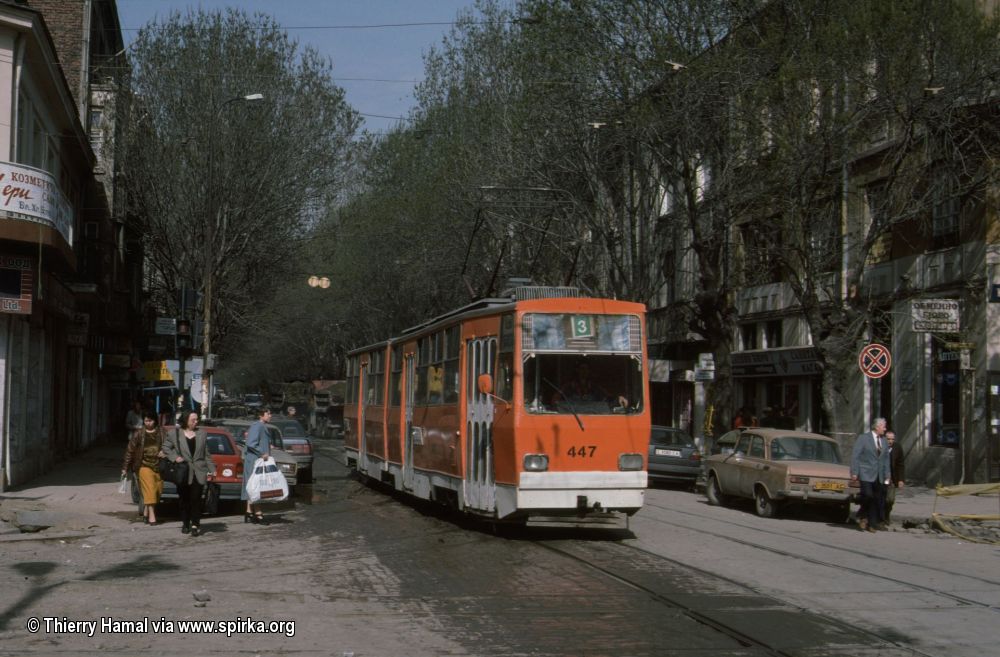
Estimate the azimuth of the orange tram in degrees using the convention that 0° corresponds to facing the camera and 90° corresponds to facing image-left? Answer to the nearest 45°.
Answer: approximately 315°

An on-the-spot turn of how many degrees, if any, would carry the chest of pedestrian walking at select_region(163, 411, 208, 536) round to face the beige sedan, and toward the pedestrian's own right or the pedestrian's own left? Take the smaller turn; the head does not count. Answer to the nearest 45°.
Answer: approximately 90° to the pedestrian's own left

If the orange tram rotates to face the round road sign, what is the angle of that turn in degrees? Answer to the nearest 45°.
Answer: approximately 90° to its left

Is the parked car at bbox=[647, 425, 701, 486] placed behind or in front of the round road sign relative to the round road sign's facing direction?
behind

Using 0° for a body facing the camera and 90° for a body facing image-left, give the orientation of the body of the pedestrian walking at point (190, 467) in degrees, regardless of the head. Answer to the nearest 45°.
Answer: approximately 0°
